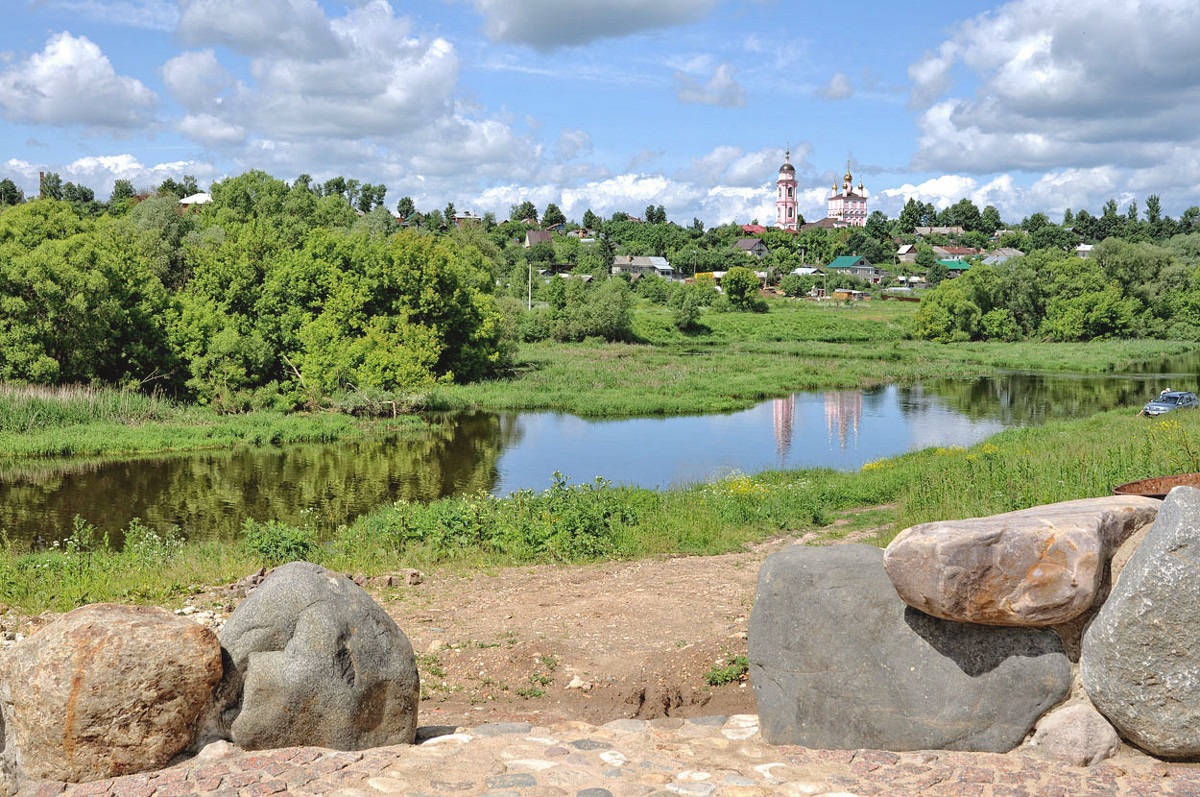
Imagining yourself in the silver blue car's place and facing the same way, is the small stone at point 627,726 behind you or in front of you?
in front

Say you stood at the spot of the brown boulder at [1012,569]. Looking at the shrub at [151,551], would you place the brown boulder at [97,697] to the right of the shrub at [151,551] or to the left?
left

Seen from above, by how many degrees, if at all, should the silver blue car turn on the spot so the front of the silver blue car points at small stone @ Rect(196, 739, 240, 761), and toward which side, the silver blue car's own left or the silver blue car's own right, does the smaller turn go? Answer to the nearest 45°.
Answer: approximately 45° to the silver blue car's own left

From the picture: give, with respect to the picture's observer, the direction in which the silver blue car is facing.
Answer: facing the viewer and to the left of the viewer

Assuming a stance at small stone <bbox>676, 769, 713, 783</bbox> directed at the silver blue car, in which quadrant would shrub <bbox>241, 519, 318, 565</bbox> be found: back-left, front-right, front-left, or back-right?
front-left

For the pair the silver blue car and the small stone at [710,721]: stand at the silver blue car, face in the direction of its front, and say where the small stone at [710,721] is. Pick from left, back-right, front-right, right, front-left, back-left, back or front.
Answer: front-left

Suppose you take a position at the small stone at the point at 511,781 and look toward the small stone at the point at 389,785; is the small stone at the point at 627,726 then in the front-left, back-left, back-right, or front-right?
back-right

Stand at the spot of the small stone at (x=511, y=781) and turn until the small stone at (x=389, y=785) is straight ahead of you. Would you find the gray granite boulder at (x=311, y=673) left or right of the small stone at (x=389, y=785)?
right

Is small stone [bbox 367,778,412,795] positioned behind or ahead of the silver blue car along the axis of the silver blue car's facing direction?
ahead

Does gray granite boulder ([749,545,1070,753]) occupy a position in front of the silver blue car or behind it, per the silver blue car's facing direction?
in front

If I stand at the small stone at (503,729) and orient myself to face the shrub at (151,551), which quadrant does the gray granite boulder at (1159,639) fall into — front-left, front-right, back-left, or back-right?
back-right
